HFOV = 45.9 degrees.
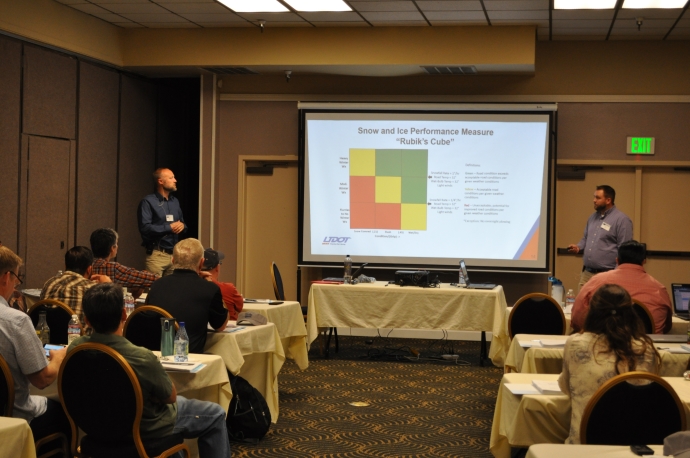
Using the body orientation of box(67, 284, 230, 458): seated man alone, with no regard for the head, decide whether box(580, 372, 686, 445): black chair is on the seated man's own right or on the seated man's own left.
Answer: on the seated man's own right

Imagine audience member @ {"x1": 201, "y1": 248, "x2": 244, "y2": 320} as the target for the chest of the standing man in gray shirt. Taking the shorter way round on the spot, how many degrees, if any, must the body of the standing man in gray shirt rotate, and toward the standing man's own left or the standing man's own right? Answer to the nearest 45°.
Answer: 0° — they already face them

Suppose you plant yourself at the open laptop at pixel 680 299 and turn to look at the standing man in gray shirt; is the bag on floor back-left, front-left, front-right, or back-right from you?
back-left

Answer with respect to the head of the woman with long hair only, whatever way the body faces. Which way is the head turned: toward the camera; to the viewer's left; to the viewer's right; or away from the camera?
away from the camera

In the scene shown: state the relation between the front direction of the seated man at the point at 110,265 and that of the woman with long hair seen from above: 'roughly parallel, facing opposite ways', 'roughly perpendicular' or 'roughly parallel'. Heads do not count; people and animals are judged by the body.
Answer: roughly parallel

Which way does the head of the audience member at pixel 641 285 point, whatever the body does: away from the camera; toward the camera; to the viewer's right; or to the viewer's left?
away from the camera

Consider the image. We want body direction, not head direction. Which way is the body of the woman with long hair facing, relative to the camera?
away from the camera

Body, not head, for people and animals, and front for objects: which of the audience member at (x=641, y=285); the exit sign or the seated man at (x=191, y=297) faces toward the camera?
the exit sign

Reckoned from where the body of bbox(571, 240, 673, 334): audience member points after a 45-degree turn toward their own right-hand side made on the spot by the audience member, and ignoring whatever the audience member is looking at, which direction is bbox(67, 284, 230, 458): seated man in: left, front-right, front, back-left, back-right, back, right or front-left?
back

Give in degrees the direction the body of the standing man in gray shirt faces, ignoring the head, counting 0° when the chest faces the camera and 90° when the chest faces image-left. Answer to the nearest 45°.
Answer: approximately 45°

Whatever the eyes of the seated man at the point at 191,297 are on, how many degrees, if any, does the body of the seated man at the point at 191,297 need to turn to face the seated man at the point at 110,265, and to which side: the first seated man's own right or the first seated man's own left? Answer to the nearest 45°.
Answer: approximately 45° to the first seated man's own left

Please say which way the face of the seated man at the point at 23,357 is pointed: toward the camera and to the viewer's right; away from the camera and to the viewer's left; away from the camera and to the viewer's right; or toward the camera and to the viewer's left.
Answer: away from the camera and to the viewer's right

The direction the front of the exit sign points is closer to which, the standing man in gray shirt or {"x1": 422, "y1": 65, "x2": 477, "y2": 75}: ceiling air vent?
the standing man in gray shirt

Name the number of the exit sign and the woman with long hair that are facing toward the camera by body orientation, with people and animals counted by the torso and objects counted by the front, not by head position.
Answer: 1

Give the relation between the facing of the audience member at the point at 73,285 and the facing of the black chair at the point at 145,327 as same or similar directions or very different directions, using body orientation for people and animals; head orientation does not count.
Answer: same or similar directions

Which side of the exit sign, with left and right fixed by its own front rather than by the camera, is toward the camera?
front

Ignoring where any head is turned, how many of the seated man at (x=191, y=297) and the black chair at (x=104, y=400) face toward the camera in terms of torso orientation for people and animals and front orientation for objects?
0

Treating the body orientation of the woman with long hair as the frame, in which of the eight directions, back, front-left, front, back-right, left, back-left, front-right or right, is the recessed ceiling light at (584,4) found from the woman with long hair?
front

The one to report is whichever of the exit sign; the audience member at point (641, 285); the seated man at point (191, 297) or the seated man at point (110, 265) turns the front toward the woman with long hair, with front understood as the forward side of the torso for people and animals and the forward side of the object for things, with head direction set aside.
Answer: the exit sign

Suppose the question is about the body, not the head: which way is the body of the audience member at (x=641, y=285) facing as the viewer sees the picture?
away from the camera

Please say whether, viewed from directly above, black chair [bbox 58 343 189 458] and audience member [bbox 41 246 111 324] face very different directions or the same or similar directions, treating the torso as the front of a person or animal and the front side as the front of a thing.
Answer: same or similar directions

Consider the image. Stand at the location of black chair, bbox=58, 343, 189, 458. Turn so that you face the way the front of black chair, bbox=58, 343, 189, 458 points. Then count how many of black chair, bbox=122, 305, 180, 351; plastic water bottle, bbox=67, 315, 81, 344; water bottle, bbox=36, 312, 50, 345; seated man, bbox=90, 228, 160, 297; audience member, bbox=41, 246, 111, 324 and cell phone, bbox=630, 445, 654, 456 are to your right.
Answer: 1

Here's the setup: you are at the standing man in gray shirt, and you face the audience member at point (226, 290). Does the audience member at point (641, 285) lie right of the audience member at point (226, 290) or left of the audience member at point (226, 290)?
left
